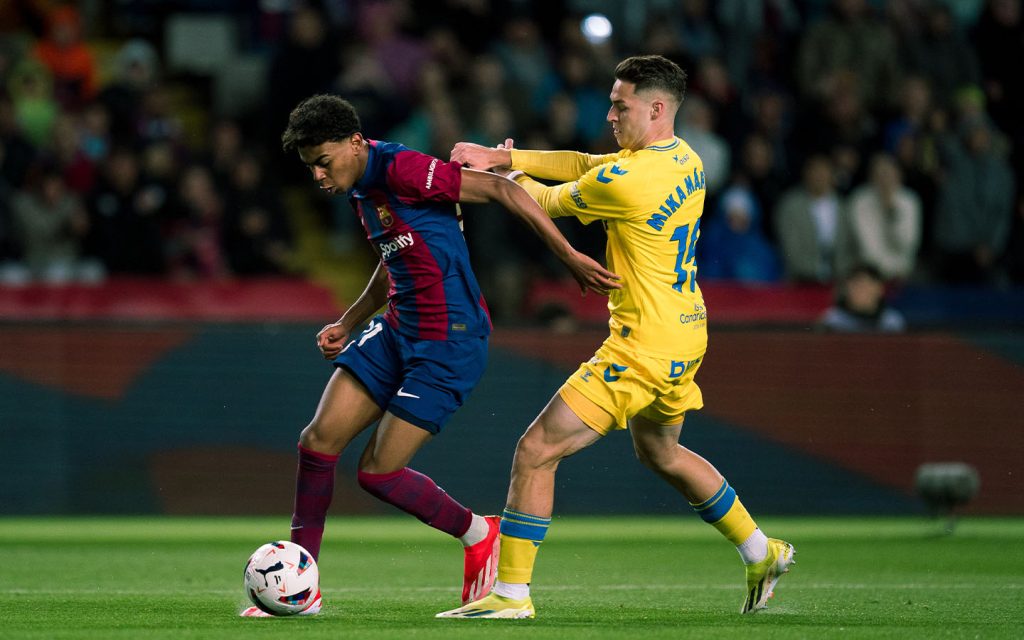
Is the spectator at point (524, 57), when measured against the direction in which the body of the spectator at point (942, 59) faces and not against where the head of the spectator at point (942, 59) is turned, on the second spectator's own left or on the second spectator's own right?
on the second spectator's own right

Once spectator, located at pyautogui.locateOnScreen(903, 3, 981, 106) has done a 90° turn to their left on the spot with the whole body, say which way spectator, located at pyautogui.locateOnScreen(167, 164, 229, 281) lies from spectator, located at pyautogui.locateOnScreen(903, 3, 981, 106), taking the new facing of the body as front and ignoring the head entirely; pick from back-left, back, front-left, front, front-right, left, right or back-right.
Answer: back-right

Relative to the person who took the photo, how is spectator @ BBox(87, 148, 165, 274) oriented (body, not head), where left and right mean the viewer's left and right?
facing the viewer

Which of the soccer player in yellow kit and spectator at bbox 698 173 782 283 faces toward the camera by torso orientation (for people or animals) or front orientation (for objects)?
the spectator

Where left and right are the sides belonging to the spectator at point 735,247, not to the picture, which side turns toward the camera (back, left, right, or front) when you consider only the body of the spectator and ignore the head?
front

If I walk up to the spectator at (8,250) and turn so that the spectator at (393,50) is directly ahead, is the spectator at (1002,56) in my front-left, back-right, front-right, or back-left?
front-right

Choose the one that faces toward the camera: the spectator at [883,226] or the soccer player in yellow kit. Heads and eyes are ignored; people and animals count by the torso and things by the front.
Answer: the spectator

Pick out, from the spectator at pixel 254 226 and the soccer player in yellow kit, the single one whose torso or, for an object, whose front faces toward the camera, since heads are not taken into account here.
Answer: the spectator

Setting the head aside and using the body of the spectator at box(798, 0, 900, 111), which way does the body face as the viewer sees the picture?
toward the camera

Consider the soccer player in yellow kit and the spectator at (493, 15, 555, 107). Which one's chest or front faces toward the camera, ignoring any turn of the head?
the spectator

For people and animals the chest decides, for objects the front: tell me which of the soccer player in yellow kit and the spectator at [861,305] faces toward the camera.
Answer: the spectator

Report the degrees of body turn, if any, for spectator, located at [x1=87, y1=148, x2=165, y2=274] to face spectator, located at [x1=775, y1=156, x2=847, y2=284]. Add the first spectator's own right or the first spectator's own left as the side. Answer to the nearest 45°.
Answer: approximately 90° to the first spectator's own left

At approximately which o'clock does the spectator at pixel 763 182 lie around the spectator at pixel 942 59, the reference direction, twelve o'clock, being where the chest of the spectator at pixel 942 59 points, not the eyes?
the spectator at pixel 763 182 is roughly at 1 o'clock from the spectator at pixel 942 59.

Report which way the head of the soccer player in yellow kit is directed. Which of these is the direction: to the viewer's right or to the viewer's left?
to the viewer's left
